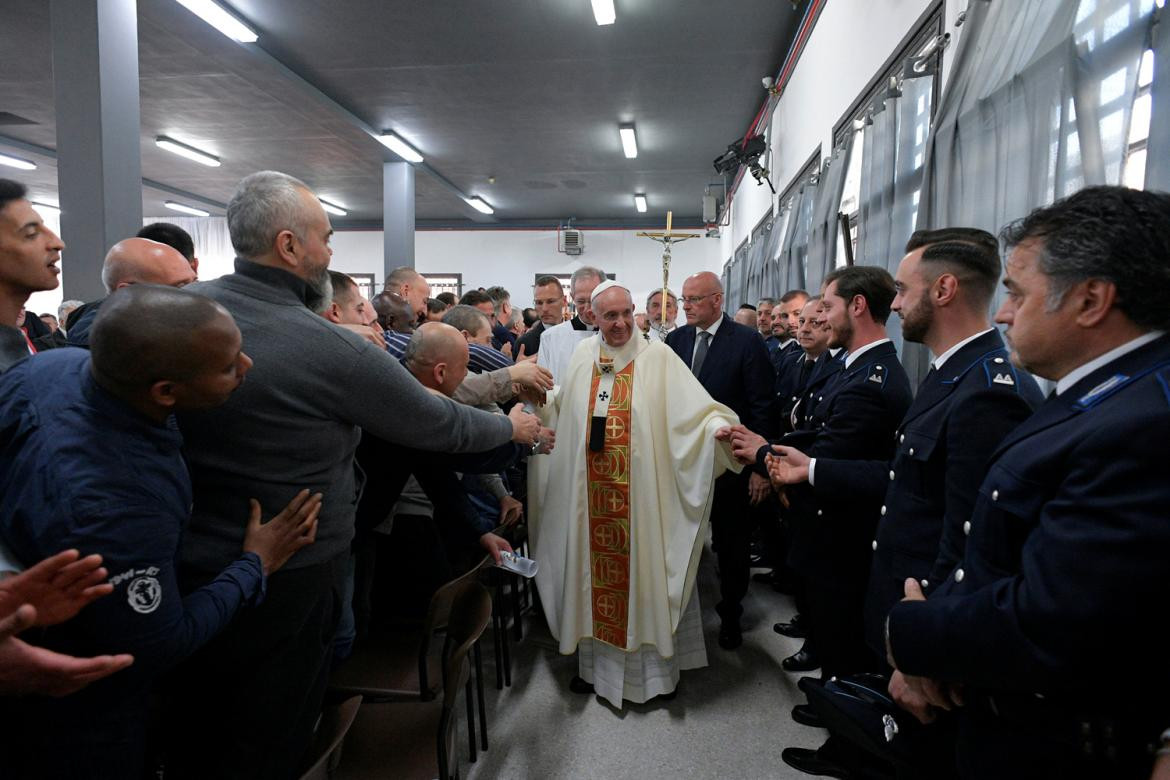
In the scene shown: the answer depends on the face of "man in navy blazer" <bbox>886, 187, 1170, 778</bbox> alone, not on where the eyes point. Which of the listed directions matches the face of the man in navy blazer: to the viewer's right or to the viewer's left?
to the viewer's left

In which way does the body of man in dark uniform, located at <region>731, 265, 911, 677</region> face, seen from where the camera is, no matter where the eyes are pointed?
to the viewer's left

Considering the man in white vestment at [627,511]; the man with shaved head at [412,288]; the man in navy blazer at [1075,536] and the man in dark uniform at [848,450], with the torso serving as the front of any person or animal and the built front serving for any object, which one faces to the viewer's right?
the man with shaved head

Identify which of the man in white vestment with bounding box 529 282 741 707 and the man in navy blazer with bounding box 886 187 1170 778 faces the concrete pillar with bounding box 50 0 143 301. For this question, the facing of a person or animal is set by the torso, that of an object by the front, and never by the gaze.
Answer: the man in navy blazer

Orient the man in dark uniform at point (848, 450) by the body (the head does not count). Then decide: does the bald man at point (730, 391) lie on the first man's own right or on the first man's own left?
on the first man's own right

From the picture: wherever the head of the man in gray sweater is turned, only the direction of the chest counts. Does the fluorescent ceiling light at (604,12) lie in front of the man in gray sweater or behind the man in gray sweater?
in front

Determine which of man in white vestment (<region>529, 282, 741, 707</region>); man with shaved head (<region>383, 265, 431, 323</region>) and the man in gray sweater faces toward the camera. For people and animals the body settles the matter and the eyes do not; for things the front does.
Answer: the man in white vestment

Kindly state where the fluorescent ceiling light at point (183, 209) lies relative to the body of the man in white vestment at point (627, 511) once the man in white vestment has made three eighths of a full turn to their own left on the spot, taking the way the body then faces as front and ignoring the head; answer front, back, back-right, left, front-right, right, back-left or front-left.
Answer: left

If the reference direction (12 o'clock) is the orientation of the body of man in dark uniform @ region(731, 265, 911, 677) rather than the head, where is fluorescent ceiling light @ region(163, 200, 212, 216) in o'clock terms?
The fluorescent ceiling light is roughly at 1 o'clock from the man in dark uniform.

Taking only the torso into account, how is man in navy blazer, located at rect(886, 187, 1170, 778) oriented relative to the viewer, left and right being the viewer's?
facing to the left of the viewer

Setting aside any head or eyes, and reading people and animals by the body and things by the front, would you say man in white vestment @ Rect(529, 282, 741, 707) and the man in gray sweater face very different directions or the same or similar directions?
very different directions

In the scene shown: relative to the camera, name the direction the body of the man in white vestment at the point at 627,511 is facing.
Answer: toward the camera

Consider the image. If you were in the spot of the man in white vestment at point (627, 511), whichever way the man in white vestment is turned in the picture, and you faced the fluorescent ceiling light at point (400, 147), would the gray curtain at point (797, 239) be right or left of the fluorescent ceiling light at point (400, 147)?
right

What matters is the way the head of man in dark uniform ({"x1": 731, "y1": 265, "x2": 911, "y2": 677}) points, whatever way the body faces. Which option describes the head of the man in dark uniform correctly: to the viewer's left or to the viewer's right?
to the viewer's left

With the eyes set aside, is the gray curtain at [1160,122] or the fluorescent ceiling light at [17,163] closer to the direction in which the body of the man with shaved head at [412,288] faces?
the gray curtain
